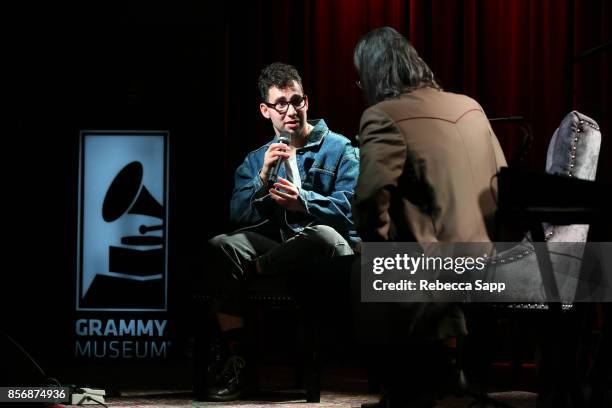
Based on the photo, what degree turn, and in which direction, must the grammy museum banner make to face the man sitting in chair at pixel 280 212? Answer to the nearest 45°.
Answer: approximately 45° to its left

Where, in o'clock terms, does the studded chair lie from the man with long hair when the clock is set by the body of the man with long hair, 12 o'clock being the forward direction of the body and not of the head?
The studded chair is roughly at 3 o'clock from the man with long hair.

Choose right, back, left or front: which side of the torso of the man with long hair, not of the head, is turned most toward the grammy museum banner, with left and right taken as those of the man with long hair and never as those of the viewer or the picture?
front

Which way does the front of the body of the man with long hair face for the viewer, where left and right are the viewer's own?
facing away from the viewer and to the left of the viewer

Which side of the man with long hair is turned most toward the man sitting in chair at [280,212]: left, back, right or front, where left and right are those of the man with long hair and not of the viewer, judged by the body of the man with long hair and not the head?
front

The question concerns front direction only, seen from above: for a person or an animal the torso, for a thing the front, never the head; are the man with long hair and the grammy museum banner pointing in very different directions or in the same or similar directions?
very different directions

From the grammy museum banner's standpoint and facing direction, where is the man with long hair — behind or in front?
in front

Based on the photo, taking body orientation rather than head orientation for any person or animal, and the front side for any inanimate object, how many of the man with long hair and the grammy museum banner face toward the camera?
1

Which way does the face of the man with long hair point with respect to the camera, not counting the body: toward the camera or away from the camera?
away from the camera

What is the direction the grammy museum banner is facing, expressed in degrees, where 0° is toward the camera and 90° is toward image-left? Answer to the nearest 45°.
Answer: approximately 0°

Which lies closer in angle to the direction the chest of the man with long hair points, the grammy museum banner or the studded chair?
the grammy museum banner
